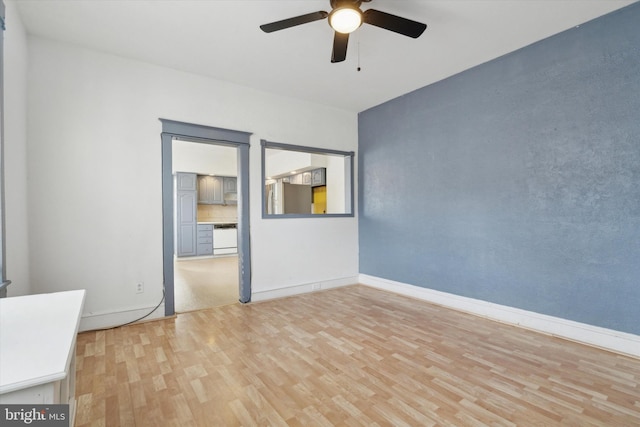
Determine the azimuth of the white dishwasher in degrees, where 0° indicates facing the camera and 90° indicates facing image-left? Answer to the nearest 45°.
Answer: approximately 0°

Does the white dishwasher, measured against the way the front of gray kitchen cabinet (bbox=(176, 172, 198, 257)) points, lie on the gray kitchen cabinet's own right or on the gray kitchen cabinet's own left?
on the gray kitchen cabinet's own left

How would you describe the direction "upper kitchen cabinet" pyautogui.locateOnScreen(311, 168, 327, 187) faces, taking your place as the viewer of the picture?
facing the viewer and to the left of the viewer

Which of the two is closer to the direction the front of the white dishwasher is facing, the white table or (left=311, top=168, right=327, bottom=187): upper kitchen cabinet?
the white table

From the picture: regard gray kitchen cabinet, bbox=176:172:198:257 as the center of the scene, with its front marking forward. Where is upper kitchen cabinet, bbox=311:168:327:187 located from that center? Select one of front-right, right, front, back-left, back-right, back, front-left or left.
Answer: front-left

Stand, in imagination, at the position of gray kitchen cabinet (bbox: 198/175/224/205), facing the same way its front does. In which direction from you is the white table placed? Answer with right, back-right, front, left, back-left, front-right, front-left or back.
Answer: front

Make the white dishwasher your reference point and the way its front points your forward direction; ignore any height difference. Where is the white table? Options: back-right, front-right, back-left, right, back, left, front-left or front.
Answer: front

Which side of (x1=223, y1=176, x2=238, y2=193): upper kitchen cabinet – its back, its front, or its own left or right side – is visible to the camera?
front

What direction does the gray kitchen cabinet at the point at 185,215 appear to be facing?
toward the camera

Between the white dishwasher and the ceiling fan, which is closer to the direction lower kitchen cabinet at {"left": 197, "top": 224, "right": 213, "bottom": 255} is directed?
the ceiling fan

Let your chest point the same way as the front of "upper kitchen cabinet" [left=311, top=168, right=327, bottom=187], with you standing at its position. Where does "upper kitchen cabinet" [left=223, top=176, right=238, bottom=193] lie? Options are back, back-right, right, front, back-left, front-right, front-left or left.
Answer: right
